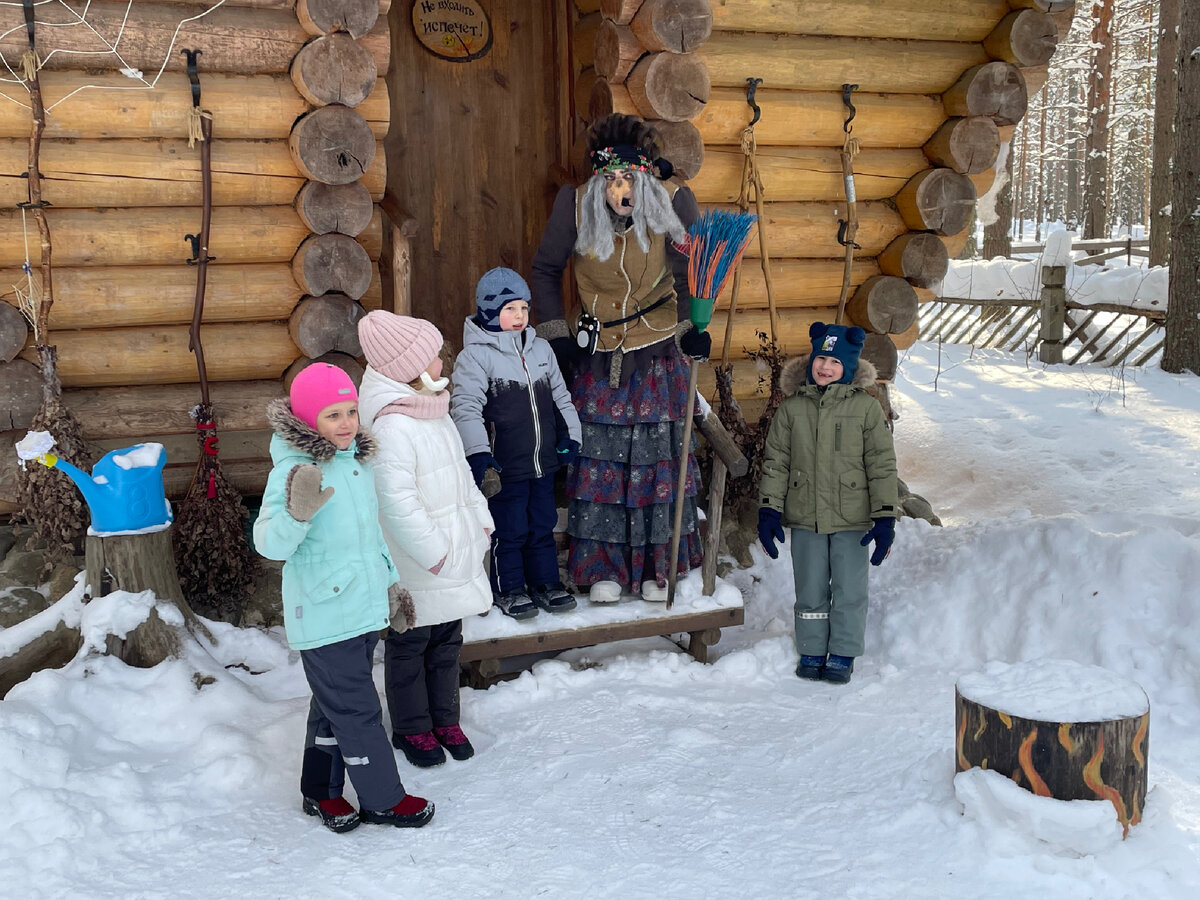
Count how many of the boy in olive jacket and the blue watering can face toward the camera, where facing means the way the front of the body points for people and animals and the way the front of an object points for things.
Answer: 1

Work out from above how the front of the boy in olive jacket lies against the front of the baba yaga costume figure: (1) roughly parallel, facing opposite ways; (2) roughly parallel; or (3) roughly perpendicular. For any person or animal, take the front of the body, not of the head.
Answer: roughly parallel

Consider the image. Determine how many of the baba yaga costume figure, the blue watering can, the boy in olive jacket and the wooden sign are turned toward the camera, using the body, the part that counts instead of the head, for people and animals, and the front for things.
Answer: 3

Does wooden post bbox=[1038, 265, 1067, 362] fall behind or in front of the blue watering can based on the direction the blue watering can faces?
behind

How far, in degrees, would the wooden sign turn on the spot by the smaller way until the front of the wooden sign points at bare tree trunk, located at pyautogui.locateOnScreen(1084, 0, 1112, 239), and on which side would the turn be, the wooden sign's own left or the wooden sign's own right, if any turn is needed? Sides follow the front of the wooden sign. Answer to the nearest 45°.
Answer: approximately 135° to the wooden sign's own left

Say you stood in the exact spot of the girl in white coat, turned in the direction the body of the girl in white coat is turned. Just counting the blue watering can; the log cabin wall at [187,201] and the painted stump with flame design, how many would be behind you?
2

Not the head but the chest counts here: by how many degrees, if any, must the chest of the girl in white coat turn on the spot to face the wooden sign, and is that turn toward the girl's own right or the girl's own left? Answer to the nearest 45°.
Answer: approximately 135° to the girl's own left

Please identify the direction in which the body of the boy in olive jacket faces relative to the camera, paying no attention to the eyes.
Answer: toward the camera

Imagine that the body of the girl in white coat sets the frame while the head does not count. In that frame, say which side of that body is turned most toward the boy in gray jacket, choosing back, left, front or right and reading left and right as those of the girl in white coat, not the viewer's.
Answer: left

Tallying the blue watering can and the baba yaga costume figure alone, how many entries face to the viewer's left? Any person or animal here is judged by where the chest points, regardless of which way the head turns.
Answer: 1

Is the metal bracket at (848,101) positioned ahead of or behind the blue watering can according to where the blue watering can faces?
behind

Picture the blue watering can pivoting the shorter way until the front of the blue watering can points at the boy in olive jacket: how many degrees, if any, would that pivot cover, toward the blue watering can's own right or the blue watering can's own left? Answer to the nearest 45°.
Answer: approximately 180°

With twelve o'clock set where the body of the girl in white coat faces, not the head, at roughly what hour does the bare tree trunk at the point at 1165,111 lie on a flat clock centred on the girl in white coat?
The bare tree trunk is roughly at 9 o'clock from the girl in white coat.

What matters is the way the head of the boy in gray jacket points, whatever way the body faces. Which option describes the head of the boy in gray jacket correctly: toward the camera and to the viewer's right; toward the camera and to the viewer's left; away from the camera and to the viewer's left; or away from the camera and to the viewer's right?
toward the camera and to the viewer's right

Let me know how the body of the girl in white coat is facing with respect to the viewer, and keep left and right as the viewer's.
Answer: facing the viewer and to the right of the viewer

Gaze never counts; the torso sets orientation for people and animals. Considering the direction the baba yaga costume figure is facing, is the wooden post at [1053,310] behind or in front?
behind
